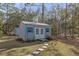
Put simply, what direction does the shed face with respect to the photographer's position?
facing the viewer and to the right of the viewer
